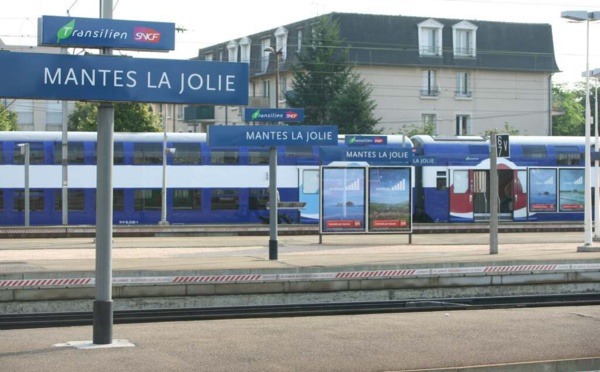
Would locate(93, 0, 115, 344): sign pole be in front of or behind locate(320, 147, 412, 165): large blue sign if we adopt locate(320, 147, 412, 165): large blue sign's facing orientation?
in front

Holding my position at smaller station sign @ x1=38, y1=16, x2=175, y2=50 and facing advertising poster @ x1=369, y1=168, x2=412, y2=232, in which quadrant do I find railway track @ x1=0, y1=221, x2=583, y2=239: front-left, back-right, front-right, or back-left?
front-left

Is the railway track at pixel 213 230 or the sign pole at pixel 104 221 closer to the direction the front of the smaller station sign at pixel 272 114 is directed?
the sign pole

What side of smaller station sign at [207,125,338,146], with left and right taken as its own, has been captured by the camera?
front

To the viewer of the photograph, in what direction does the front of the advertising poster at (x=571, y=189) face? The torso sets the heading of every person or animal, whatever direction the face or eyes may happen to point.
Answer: facing the viewer

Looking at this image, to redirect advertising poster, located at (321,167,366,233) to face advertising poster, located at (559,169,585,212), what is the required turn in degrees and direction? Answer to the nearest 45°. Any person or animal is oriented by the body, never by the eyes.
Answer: approximately 135° to its left

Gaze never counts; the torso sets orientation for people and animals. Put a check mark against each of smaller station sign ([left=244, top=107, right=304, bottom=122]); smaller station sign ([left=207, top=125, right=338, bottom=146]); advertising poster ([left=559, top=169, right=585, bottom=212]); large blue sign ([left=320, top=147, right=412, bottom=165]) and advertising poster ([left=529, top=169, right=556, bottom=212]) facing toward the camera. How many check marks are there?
5

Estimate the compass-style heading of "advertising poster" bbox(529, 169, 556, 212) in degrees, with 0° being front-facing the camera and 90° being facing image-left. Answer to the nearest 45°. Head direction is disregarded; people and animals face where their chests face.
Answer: approximately 0°

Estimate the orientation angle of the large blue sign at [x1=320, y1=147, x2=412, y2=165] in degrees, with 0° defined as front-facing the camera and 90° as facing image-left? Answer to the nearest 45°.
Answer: approximately 0°

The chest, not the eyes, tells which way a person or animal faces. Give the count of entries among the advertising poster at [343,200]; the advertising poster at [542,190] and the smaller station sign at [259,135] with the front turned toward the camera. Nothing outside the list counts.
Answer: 3

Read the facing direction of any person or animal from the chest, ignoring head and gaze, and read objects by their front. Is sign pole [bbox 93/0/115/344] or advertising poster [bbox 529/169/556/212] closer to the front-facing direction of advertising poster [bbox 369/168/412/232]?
the sign pole

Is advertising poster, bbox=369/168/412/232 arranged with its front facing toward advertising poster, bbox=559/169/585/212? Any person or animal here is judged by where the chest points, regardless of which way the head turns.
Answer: no

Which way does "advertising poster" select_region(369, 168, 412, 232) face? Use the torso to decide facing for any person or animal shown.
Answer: toward the camera

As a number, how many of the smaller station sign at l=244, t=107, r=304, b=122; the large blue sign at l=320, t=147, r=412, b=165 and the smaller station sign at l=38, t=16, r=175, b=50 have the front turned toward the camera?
3

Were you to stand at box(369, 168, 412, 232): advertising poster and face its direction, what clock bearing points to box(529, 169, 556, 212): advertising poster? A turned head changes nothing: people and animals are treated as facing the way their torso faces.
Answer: box(529, 169, 556, 212): advertising poster is roughly at 7 o'clock from box(369, 168, 412, 232): advertising poster.

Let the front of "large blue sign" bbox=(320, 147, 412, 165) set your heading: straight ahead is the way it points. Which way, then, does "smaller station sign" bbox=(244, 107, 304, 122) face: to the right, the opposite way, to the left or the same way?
the same way
